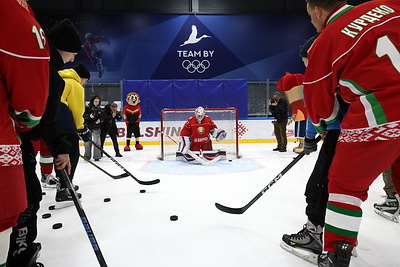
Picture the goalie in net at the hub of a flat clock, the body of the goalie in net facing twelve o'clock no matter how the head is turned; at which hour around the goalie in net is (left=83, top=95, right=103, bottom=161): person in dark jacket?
The person in dark jacket is roughly at 3 o'clock from the goalie in net.

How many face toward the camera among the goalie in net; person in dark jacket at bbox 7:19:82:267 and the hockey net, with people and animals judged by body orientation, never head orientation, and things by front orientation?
2

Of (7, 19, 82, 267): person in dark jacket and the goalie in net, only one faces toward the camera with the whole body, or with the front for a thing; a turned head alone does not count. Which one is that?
the goalie in net

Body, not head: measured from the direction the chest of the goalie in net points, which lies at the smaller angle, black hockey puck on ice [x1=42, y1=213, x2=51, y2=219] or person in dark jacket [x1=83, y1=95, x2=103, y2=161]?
the black hockey puck on ice

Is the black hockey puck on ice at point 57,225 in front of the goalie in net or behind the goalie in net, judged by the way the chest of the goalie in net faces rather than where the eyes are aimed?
in front

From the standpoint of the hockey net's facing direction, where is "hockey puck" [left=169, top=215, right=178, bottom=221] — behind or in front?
in front

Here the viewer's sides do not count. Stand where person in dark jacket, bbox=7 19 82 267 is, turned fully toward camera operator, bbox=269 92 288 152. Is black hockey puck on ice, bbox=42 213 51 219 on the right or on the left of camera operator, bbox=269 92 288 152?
left

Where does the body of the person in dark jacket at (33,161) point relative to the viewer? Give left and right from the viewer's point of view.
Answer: facing to the right of the viewer

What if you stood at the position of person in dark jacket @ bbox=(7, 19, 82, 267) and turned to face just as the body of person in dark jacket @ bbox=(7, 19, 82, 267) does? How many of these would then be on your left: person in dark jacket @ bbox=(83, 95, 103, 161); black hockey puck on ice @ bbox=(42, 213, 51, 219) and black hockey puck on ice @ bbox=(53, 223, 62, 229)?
3

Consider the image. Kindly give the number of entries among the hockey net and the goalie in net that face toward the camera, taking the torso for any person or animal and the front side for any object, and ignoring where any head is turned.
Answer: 2

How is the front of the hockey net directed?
toward the camera

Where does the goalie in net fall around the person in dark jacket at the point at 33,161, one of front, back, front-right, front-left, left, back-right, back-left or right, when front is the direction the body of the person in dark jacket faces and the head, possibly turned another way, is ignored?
front-left

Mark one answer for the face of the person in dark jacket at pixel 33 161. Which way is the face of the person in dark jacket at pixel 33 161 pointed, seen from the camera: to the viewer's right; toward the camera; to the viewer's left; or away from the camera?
to the viewer's right

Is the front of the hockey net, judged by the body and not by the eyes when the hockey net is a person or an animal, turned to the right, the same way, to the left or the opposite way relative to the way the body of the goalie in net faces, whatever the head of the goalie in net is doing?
the same way

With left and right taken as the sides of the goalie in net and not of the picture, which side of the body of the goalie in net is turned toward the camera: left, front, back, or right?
front

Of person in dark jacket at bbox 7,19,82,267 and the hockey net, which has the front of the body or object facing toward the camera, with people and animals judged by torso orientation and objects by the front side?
the hockey net

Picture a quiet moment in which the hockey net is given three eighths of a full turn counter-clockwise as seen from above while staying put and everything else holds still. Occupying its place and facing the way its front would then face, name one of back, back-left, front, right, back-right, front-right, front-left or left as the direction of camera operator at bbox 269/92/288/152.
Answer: front-right
